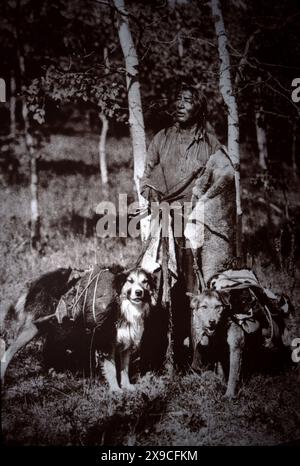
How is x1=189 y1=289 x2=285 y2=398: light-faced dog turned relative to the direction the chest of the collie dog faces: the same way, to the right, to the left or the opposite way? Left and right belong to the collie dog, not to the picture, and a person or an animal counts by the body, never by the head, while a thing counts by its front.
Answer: to the right

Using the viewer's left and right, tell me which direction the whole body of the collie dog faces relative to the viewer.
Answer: facing the viewer and to the right of the viewer

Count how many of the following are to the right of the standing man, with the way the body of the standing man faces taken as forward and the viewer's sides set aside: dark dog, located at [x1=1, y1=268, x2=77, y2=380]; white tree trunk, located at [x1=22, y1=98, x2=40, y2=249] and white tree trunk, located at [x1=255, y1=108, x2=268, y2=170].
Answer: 2

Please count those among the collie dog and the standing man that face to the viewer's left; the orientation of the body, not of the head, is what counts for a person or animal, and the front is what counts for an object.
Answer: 0

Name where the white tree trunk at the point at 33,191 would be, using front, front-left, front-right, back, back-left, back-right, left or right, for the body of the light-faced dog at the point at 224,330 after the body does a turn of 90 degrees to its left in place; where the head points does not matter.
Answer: back-right

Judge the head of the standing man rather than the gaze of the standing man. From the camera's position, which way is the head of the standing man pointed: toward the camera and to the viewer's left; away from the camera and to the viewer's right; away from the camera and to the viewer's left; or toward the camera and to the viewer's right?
toward the camera and to the viewer's left

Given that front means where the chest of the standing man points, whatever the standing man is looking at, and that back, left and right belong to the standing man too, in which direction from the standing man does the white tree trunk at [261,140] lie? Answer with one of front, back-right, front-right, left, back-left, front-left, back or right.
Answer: back-left

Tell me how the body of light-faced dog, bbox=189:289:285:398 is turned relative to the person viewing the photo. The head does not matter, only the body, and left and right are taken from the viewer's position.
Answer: facing the viewer and to the left of the viewer

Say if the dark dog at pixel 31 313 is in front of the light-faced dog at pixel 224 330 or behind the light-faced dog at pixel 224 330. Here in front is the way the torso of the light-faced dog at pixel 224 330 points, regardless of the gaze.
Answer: in front

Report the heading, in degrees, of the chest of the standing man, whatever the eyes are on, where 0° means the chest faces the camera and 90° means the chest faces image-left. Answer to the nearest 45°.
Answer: approximately 0°
